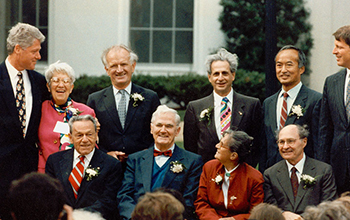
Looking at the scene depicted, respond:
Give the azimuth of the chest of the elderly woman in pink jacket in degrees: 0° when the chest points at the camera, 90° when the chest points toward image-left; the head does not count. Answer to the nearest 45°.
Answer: approximately 0°

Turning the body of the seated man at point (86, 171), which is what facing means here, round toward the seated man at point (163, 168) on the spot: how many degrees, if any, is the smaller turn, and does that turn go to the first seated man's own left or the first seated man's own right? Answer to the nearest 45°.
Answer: approximately 90° to the first seated man's own left

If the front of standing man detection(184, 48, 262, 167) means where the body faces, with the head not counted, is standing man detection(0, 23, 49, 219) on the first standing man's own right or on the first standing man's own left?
on the first standing man's own right

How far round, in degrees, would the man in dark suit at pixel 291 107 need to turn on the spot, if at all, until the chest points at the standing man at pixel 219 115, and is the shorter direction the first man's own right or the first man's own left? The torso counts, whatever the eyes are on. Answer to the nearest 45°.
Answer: approximately 45° to the first man's own right

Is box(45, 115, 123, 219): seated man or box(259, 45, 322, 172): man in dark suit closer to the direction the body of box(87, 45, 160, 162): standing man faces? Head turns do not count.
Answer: the seated man

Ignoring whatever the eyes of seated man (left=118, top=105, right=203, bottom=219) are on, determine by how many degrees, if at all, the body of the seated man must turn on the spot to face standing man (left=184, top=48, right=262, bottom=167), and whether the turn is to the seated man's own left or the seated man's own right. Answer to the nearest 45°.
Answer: approximately 135° to the seated man's own left

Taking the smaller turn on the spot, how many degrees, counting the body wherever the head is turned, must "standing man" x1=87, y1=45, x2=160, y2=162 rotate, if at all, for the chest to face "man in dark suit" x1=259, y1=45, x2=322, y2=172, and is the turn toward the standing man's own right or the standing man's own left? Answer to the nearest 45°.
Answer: approximately 90° to the standing man's own left
